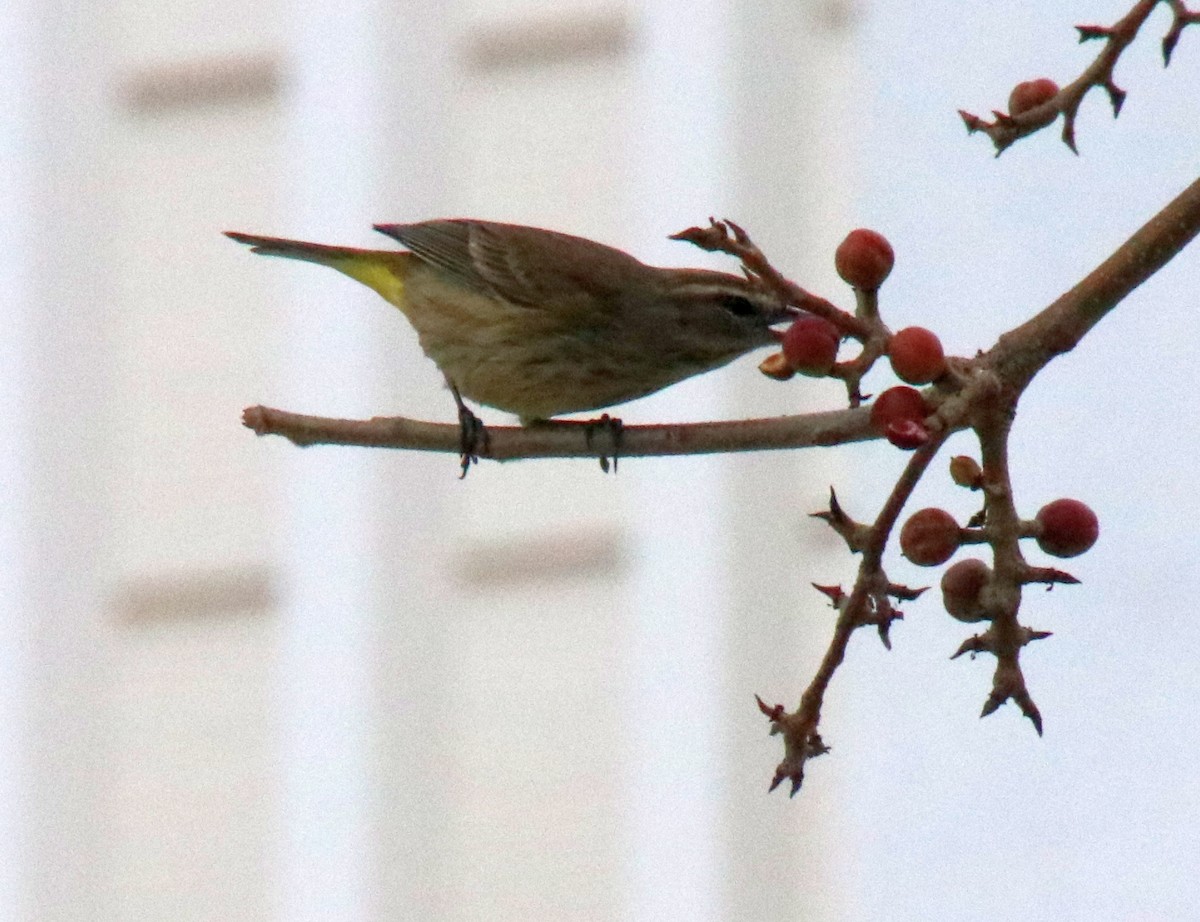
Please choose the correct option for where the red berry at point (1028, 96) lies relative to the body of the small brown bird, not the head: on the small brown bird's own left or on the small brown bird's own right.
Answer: on the small brown bird's own right

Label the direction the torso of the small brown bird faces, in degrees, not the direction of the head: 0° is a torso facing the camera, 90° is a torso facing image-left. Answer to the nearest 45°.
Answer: approximately 270°
